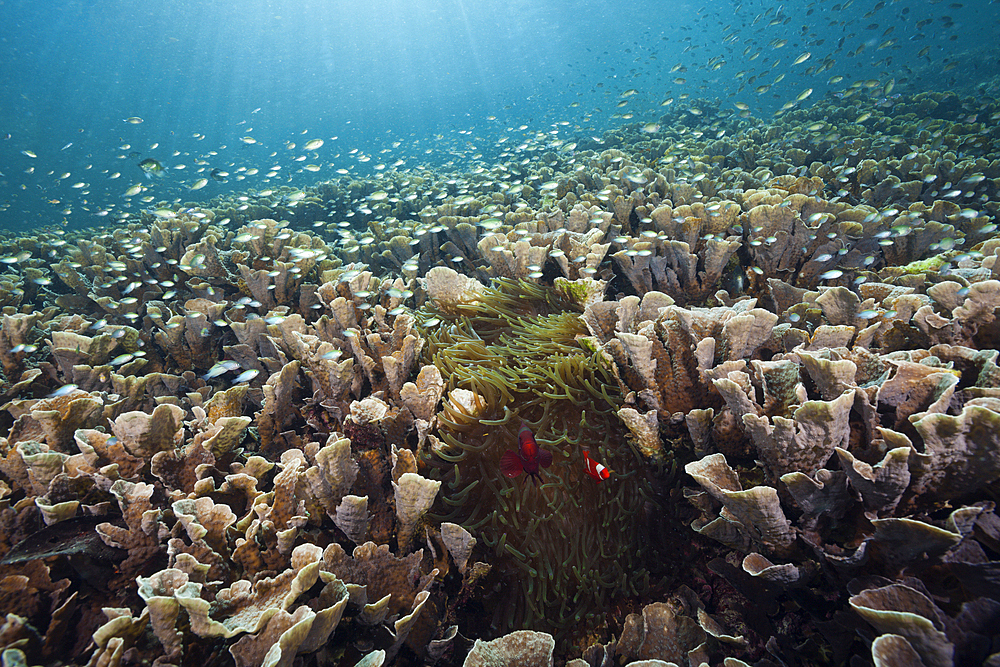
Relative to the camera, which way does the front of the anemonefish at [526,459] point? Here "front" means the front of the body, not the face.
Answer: toward the camera
